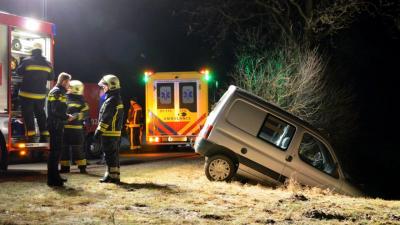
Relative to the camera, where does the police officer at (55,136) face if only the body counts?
to the viewer's right

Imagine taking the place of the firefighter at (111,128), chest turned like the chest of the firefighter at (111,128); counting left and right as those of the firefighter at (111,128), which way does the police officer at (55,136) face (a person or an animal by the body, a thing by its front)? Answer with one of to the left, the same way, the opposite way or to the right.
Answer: the opposite way

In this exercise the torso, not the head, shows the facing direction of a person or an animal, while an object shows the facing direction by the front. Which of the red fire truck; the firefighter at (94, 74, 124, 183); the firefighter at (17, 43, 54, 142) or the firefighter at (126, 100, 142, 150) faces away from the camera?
the firefighter at (17, 43, 54, 142)

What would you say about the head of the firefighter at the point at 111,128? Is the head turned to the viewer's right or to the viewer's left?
to the viewer's left

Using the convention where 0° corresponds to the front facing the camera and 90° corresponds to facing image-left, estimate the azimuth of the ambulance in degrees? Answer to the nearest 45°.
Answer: approximately 180°

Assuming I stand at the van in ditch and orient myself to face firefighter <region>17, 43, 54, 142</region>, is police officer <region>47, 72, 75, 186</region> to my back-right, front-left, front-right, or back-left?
front-left

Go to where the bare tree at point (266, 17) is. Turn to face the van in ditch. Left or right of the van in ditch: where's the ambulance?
right

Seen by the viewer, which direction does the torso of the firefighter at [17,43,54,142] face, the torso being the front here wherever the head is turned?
away from the camera
